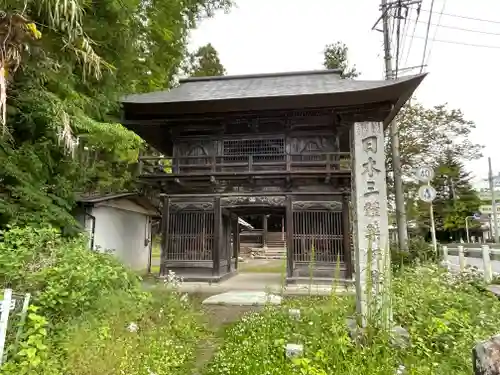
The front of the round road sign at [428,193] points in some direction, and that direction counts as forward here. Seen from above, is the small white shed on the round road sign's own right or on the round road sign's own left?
on the round road sign's own right

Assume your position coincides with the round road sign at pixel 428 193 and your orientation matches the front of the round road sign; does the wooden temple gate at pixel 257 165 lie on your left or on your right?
on your right

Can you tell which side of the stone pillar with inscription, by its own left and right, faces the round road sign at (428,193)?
back

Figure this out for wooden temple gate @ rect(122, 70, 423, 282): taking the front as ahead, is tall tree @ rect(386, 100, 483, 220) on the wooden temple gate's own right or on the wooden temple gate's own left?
on the wooden temple gate's own left

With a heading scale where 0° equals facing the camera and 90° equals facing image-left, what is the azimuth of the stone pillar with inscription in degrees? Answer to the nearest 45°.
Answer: approximately 0°

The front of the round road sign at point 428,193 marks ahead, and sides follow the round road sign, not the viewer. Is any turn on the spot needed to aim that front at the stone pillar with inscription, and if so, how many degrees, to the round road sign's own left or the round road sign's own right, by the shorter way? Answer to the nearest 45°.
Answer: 0° — it already faces it

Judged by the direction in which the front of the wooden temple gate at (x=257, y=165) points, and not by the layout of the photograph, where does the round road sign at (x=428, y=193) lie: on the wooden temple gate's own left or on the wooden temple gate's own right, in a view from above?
on the wooden temple gate's own left

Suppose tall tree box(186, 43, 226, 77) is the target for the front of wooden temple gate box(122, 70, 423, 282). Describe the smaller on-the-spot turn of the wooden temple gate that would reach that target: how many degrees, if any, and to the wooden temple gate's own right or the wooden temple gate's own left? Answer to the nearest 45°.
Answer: approximately 180°

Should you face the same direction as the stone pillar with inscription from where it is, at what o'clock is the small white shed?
The small white shed is roughly at 4 o'clock from the stone pillar with inscription.

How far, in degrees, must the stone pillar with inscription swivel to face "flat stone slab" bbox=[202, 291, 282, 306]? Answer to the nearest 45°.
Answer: approximately 135° to its right

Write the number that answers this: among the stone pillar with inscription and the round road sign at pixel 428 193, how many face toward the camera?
2
